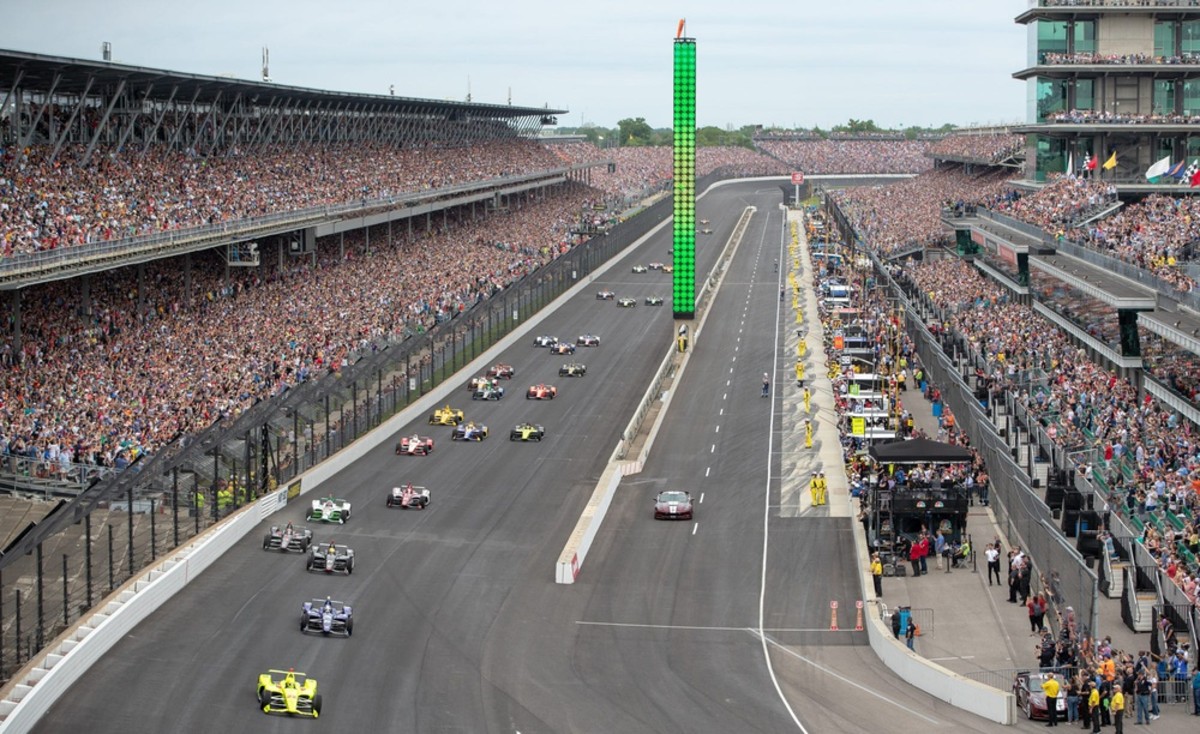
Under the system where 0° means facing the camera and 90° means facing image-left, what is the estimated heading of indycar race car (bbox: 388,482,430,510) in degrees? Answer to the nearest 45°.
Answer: approximately 0°

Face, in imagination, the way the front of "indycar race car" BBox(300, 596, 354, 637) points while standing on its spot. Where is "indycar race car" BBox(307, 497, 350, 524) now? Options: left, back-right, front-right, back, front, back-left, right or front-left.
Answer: back

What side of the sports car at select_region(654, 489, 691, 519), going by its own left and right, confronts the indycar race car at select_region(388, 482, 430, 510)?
right

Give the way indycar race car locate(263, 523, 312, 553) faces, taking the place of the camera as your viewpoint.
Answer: facing the viewer

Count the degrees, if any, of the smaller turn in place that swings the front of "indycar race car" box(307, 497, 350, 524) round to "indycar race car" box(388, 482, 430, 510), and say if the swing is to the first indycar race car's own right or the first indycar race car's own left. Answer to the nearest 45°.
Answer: approximately 135° to the first indycar race car's own left

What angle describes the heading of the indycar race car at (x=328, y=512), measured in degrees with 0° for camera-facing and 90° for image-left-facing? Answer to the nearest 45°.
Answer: approximately 0°

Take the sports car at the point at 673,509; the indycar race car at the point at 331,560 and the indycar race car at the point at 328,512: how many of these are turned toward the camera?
3
